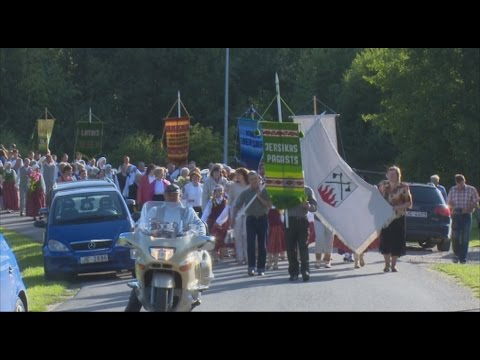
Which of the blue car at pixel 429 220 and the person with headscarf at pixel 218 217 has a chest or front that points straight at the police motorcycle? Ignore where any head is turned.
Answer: the person with headscarf

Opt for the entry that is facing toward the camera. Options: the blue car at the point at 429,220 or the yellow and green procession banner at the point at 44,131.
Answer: the yellow and green procession banner

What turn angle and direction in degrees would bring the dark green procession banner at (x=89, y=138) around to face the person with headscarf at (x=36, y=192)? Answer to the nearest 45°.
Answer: approximately 45° to its right

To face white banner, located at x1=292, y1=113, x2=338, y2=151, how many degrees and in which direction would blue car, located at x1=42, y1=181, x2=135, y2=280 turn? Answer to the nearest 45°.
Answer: approximately 90° to its left

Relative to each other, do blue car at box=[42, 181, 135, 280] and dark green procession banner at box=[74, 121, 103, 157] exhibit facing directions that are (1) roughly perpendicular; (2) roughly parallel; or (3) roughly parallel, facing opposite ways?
roughly parallel

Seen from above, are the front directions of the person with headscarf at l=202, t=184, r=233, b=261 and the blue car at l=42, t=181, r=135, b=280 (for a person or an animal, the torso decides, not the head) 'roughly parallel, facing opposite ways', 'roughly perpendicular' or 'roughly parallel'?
roughly parallel

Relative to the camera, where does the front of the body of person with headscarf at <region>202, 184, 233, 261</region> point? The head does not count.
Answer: toward the camera

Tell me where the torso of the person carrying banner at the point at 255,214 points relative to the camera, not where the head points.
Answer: toward the camera

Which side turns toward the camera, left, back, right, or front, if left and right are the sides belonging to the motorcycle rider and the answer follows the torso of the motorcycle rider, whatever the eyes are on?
front

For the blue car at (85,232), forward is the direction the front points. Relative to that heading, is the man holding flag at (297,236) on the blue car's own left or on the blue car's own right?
on the blue car's own left

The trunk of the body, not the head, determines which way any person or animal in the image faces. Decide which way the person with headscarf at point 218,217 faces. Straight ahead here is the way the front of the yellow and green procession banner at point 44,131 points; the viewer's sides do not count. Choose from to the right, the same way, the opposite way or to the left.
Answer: the same way

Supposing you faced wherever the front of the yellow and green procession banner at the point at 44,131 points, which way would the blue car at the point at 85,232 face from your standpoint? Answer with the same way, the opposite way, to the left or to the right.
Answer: the same way

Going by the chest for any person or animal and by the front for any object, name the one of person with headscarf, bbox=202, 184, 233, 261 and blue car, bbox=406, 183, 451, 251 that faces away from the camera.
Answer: the blue car

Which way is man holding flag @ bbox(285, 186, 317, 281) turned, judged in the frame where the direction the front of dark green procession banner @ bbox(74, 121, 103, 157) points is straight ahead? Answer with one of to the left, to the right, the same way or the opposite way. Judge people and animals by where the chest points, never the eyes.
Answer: the same way

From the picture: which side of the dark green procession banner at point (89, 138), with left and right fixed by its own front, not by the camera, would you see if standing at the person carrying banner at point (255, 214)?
front

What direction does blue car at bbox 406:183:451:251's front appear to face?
away from the camera

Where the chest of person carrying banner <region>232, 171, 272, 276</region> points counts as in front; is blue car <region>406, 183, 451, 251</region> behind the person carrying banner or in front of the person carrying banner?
behind
